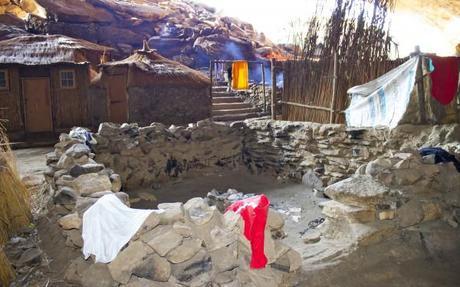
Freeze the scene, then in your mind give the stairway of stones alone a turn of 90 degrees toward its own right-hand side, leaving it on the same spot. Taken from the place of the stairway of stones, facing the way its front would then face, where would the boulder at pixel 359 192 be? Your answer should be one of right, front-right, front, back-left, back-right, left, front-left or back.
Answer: left

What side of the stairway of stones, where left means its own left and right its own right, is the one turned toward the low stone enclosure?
front

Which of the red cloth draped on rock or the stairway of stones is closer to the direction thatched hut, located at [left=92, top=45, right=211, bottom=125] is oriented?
the red cloth draped on rock

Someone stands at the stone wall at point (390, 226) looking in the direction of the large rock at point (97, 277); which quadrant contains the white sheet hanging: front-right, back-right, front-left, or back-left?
back-right

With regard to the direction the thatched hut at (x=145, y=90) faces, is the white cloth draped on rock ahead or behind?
ahead

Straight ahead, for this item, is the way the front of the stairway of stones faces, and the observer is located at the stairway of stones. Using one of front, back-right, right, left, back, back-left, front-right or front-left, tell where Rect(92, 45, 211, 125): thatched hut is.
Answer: front-right

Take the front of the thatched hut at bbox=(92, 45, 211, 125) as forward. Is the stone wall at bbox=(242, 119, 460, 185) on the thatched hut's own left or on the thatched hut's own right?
on the thatched hut's own left

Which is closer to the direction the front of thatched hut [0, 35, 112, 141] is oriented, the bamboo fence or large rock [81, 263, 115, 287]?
the large rock

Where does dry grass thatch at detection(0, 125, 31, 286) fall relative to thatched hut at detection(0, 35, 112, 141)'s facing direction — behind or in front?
in front

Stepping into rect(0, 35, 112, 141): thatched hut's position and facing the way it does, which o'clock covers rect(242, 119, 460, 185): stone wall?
The stone wall is roughly at 11 o'clock from the thatched hut.

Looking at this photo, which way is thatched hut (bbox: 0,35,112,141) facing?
toward the camera

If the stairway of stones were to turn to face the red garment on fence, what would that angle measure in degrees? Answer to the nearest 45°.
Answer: approximately 45° to its left

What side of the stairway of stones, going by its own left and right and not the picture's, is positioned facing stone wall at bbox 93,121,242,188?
front

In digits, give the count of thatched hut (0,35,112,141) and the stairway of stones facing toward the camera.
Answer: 2

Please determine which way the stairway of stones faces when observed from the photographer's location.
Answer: facing the viewer

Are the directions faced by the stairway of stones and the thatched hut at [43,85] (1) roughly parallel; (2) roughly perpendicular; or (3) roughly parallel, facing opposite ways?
roughly parallel

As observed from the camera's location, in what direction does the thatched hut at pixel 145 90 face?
facing the viewer and to the left of the viewer
